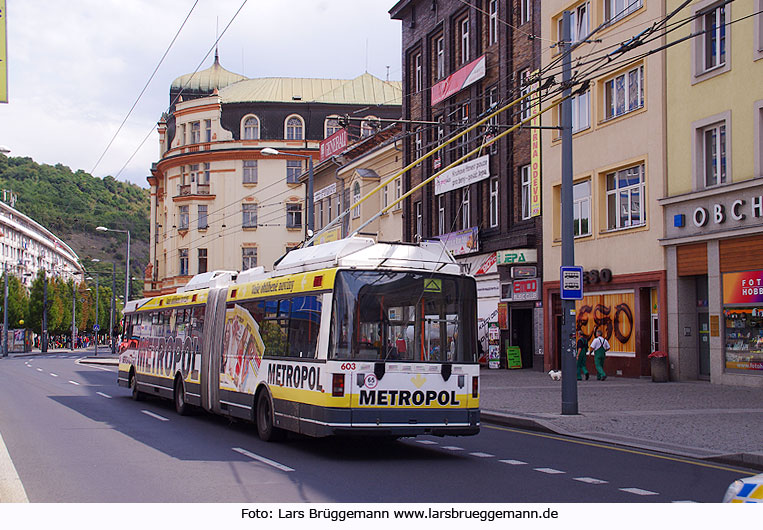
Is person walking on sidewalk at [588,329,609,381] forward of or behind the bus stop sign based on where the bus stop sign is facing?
behind

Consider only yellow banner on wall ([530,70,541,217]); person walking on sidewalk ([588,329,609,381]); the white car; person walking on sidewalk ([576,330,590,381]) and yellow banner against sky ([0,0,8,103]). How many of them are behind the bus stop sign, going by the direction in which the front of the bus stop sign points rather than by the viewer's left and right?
3

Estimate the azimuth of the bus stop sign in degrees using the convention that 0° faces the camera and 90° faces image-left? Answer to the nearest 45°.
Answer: approximately 0°

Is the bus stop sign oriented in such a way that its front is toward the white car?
yes

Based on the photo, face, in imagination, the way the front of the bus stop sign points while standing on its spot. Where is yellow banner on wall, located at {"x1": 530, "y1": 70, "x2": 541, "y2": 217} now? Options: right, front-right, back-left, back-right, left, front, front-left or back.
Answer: back

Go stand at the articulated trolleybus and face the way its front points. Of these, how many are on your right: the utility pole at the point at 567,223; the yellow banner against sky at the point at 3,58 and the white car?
1
